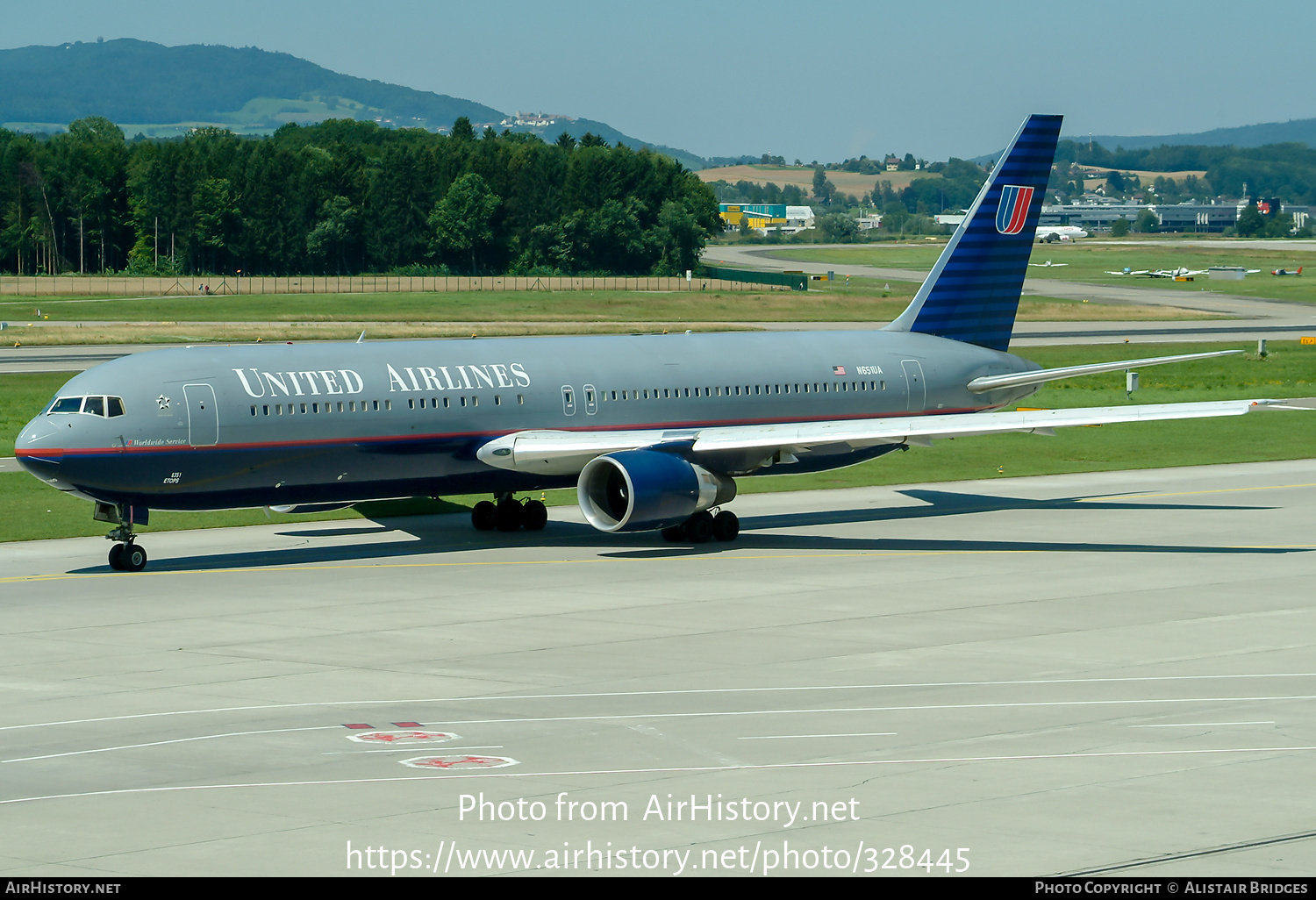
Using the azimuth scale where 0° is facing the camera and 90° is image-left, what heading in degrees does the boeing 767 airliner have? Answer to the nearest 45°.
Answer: approximately 45°
